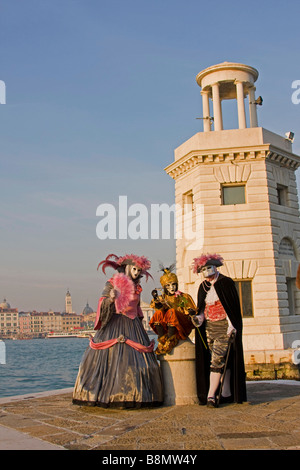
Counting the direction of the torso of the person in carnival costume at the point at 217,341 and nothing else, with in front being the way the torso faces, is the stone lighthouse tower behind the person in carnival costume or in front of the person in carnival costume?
behind

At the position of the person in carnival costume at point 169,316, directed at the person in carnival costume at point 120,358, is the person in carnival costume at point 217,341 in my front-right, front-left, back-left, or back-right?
back-left

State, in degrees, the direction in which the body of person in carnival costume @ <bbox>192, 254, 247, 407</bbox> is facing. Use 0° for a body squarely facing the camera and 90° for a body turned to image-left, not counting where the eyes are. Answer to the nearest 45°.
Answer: approximately 45°

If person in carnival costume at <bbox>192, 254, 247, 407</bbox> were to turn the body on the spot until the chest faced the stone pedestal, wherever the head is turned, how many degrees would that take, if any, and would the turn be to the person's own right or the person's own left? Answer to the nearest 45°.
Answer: approximately 45° to the person's own right

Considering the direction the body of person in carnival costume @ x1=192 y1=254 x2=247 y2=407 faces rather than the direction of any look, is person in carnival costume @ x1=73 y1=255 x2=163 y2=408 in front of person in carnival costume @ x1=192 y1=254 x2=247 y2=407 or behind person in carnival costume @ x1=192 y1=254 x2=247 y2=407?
in front

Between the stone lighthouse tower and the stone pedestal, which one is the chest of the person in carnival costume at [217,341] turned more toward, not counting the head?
the stone pedestal

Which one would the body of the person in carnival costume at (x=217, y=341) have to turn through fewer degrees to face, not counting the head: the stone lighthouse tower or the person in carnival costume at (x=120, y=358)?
the person in carnival costume

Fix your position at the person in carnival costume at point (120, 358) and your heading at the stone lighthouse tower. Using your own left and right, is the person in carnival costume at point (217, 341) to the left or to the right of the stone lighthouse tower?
right
